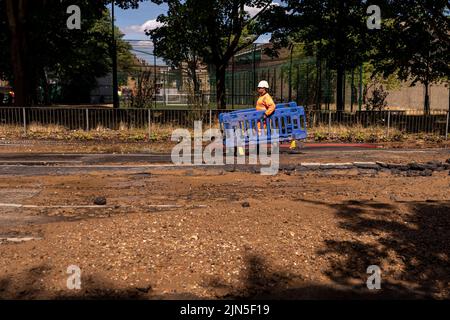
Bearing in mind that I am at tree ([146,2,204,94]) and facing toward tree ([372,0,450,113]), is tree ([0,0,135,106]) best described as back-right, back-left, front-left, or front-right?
back-right

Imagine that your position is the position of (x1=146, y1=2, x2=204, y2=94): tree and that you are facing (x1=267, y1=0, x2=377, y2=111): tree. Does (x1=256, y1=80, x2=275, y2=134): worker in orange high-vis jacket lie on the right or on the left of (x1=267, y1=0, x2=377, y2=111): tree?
right

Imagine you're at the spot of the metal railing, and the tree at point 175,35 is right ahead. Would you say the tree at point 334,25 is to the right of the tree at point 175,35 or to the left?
right

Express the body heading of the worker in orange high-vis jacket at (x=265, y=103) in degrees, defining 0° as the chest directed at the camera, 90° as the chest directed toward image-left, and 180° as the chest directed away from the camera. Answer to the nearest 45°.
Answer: approximately 45°

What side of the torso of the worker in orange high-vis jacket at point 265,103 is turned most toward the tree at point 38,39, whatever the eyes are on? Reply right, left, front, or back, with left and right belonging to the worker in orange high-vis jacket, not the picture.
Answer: right
